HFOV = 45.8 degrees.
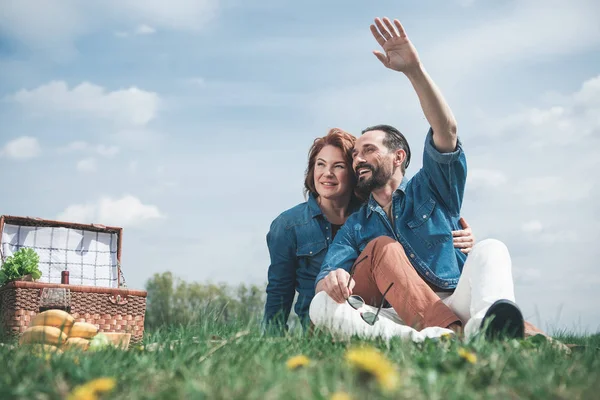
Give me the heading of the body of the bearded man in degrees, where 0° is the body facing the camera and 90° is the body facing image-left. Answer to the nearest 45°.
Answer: approximately 45°

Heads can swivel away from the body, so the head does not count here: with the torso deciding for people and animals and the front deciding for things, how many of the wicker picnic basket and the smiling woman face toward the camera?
2

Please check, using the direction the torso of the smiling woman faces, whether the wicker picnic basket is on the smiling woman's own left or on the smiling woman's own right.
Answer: on the smiling woman's own right

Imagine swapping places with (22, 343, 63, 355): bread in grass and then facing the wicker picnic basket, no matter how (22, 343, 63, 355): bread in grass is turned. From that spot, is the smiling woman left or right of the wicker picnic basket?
right

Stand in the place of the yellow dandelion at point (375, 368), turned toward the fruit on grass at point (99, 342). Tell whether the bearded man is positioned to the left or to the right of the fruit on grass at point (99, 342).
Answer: right

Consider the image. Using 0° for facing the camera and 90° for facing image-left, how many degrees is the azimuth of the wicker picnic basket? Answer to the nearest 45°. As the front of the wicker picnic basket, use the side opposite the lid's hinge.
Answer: approximately 0°

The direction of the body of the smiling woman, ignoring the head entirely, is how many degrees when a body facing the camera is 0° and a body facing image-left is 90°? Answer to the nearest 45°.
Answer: approximately 0°

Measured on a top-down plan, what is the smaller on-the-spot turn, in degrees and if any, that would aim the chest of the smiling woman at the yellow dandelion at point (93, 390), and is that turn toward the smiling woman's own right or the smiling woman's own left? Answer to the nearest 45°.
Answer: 0° — they already face it
